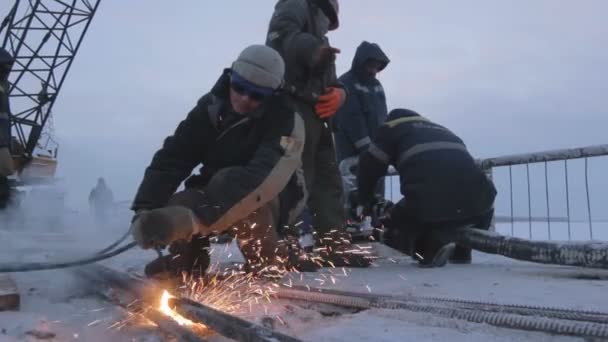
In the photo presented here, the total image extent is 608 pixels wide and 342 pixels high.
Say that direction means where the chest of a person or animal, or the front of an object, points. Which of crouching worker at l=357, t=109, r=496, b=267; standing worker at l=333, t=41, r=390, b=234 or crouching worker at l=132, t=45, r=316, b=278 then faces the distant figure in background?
crouching worker at l=357, t=109, r=496, b=267

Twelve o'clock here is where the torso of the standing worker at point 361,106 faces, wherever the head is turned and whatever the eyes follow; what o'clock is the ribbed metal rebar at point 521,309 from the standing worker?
The ribbed metal rebar is roughly at 1 o'clock from the standing worker.

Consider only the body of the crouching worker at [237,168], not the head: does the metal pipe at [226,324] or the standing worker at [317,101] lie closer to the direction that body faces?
the metal pipe

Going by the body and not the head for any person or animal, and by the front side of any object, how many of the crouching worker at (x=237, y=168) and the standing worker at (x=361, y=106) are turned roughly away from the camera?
0

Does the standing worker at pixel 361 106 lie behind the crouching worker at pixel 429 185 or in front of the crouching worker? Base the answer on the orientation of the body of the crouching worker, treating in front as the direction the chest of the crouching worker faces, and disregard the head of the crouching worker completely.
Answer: in front

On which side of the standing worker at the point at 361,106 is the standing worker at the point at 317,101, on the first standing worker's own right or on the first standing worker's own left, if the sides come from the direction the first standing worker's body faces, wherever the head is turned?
on the first standing worker's own right

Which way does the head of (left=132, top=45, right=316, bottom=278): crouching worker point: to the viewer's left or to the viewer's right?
to the viewer's left

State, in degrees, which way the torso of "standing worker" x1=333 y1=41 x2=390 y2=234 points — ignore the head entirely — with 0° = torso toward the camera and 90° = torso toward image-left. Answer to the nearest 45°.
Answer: approximately 315°

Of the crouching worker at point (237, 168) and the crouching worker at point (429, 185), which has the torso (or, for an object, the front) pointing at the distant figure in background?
the crouching worker at point (429, 185)

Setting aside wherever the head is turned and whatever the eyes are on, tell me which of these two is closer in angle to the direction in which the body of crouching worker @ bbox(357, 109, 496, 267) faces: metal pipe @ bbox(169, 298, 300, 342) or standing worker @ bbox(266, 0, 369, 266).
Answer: the standing worker

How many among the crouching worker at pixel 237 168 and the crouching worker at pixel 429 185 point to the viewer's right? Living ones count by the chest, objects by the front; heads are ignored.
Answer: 0

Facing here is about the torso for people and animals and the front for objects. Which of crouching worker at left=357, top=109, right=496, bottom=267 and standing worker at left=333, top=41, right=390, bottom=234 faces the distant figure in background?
the crouching worker

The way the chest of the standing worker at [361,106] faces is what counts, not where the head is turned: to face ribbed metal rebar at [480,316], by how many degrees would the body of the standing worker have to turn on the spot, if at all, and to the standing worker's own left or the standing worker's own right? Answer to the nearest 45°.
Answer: approximately 45° to the standing worker's own right

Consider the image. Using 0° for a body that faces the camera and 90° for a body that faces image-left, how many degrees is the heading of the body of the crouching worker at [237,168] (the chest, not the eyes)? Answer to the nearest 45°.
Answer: approximately 45°
